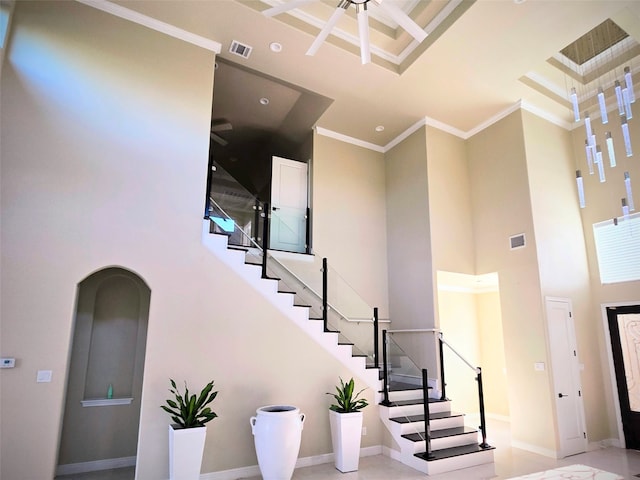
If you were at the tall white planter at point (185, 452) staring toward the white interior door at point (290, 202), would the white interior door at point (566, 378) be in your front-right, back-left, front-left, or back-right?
front-right

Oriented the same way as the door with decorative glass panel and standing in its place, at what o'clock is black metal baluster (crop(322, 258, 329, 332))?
The black metal baluster is roughly at 12 o'clock from the door with decorative glass panel.

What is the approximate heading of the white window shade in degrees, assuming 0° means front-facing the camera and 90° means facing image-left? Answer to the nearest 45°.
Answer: approximately 45°

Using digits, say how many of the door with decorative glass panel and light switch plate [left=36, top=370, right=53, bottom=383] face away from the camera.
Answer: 0

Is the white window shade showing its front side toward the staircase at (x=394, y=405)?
yes

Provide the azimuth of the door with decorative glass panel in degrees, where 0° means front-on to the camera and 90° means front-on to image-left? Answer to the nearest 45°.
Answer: approximately 45°

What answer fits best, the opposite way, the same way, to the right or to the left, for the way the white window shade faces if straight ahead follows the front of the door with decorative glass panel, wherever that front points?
the same way

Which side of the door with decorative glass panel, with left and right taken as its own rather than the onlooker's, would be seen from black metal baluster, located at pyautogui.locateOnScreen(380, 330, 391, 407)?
front

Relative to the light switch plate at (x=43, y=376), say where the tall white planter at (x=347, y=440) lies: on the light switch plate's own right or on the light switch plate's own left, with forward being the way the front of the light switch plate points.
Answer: on the light switch plate's own left
